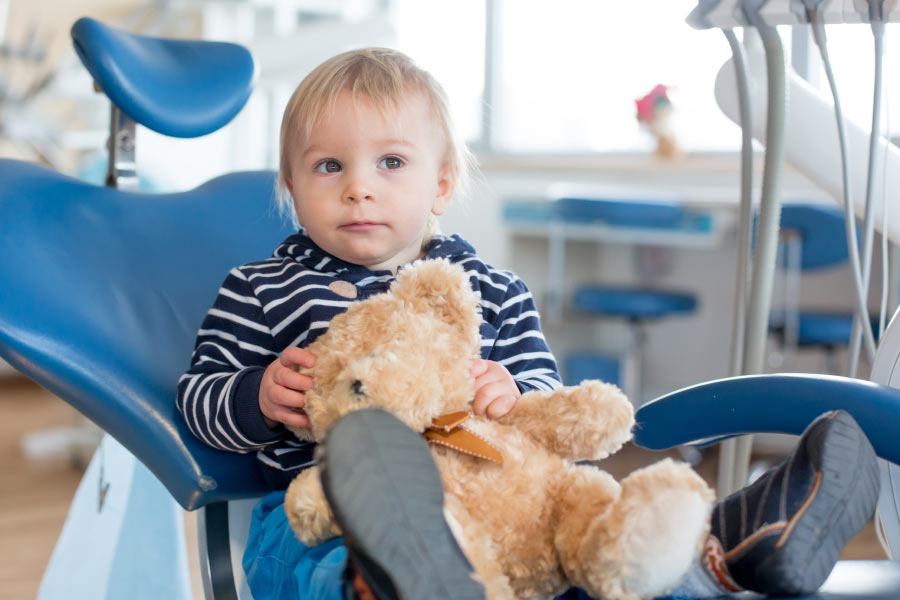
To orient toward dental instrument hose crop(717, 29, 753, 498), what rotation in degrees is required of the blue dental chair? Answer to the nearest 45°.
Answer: approximately 45° to its left

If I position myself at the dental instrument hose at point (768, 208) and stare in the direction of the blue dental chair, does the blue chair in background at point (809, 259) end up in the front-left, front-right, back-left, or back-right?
back-right

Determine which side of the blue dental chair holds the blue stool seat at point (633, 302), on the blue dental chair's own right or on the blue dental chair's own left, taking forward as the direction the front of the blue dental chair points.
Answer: on the blue dental chair's own left

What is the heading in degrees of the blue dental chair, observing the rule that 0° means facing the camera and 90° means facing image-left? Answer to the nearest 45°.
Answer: approximately 315°
